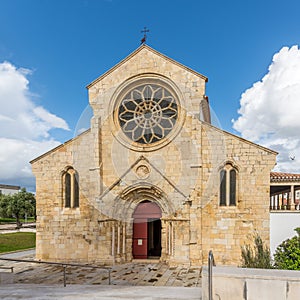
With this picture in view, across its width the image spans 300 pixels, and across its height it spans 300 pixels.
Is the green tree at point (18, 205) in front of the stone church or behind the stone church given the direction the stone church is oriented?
behind

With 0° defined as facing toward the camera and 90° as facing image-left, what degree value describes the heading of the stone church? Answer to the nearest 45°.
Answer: approximately 0°

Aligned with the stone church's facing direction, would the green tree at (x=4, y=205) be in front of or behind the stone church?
behind

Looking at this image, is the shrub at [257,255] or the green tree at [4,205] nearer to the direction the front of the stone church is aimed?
the shrub
